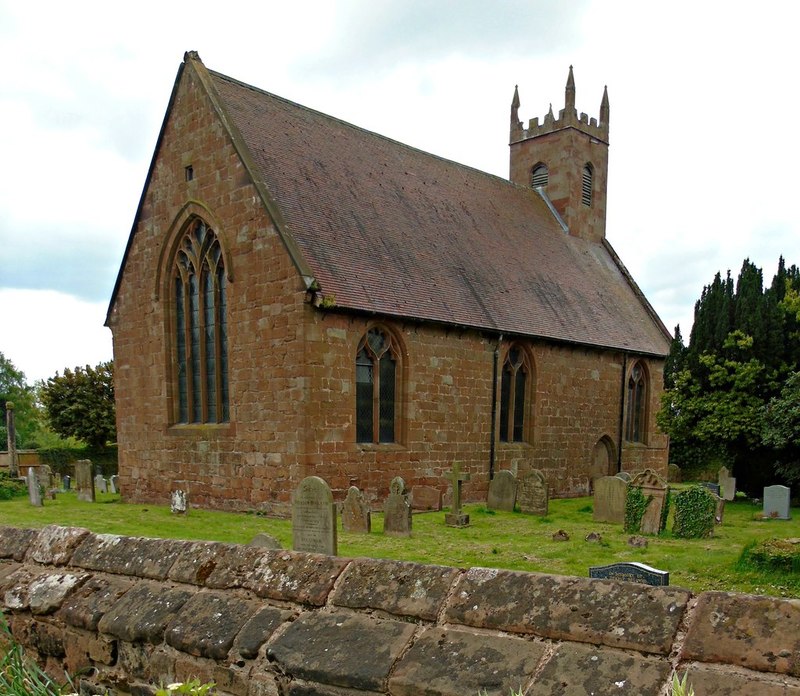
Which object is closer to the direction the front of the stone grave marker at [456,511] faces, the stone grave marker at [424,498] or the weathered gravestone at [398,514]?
the weathered gravestone

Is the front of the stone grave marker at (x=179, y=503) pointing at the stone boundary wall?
yes

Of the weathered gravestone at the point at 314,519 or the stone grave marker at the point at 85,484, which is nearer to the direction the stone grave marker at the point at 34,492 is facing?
the weathered gravestone

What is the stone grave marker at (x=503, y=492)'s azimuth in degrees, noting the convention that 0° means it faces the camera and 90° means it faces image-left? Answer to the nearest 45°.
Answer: approximately 45°

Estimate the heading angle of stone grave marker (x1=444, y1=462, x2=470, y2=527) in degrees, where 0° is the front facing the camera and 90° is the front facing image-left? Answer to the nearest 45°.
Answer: approximately 45°

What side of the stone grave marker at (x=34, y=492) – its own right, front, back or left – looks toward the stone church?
left
